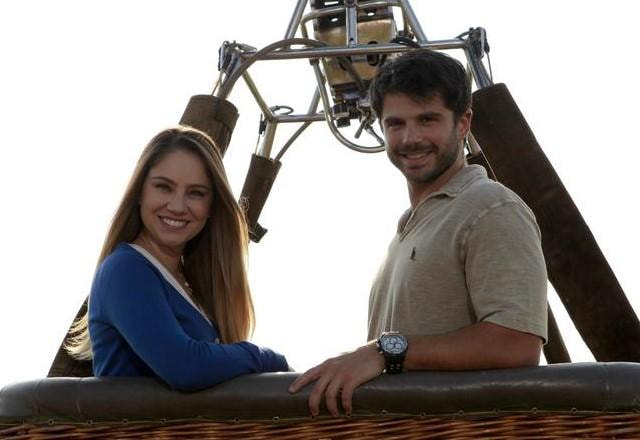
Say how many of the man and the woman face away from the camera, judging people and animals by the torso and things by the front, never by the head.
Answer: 0

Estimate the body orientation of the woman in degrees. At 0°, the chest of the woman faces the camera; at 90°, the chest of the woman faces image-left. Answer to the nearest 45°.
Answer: approximately 315°
